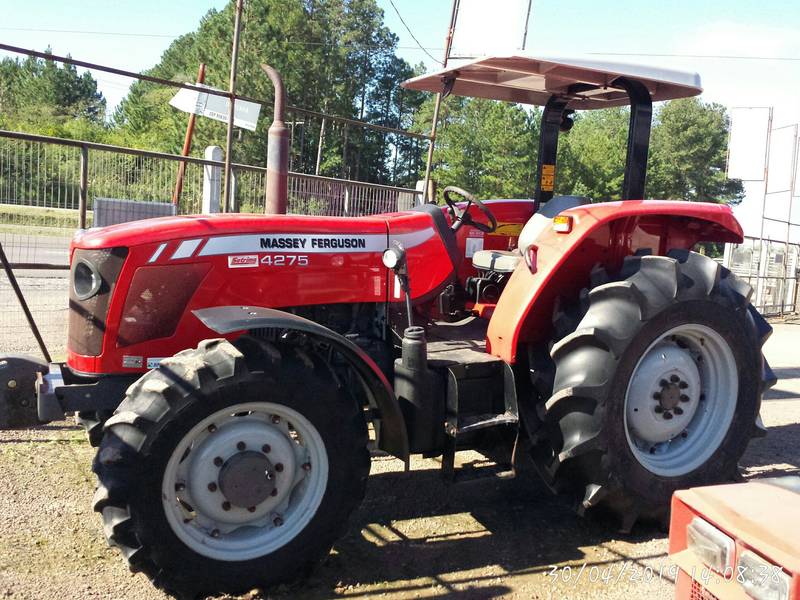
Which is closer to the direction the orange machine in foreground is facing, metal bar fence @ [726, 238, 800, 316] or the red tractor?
the red tractor

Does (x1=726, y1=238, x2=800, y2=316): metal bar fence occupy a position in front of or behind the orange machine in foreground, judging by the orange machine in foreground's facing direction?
behind

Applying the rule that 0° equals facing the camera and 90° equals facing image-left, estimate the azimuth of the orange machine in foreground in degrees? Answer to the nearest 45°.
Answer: approximately 45°

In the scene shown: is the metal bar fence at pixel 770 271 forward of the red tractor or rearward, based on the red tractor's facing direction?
rearward

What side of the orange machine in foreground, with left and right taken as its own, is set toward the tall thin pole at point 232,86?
right

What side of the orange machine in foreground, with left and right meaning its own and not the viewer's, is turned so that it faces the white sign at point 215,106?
right
